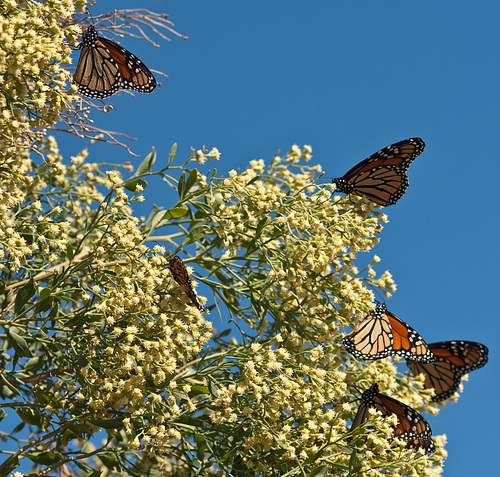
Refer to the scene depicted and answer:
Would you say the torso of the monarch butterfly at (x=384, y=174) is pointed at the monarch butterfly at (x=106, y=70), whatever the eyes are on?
yes

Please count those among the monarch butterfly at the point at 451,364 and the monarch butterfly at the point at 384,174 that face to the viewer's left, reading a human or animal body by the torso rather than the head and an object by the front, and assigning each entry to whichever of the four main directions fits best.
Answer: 2

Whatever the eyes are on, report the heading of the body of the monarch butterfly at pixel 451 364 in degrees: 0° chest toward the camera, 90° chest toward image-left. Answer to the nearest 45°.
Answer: approximately 90°

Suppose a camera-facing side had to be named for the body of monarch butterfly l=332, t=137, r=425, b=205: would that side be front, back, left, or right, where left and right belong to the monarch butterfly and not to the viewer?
left

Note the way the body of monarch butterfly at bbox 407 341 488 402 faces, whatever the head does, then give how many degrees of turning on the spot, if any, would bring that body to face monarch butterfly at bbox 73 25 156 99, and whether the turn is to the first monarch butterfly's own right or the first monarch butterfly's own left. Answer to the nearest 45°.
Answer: approximately 45° to the first monarch butterfly's own left
